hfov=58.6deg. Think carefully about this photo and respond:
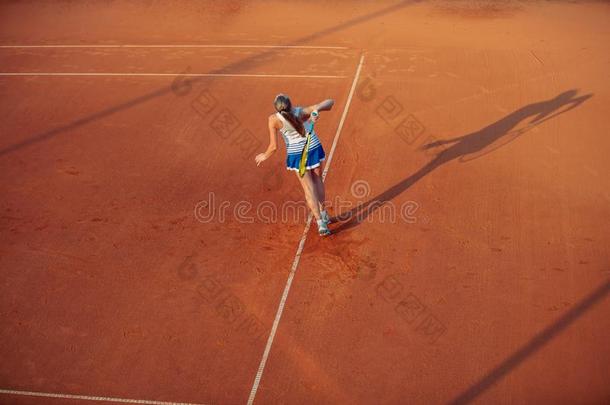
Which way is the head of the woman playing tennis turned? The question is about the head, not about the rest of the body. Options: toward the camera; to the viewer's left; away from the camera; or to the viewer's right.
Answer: away from the camera

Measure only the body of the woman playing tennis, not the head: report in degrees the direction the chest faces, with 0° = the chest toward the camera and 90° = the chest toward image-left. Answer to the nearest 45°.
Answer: approximately 180°
